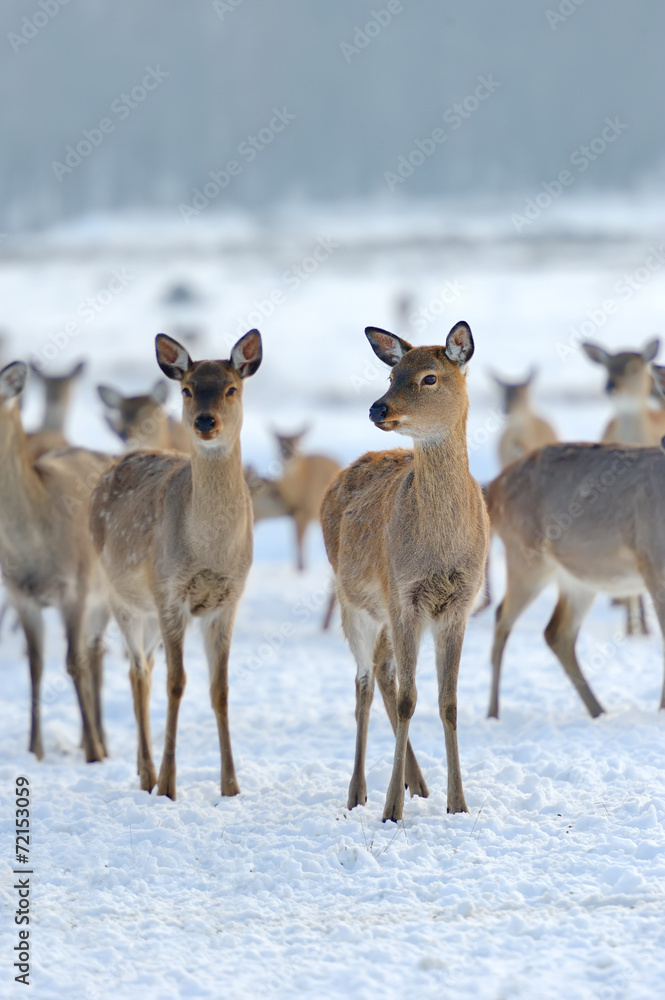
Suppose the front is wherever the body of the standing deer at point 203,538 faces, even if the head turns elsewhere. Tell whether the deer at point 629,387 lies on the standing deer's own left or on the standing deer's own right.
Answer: on the standing deer's own left

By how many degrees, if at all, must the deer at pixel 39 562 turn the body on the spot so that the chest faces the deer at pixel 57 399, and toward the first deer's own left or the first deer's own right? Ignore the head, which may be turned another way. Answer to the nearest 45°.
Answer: approximately 135° to the first deer's own right

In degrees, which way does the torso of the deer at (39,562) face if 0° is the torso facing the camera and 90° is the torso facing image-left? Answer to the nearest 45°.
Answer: approximately 45°

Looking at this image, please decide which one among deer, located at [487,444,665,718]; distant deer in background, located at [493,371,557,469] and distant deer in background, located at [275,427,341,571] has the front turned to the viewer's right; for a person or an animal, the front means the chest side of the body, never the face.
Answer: the deer

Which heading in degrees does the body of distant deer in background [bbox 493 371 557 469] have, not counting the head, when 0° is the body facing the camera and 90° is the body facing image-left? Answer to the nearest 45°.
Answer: approximately 45°

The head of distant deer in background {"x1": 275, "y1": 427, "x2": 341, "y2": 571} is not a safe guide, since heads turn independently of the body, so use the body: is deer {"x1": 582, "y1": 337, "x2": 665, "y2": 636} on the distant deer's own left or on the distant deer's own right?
on the distant deer's own left

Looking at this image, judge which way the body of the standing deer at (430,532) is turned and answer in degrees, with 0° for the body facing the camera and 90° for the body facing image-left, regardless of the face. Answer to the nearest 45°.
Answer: approximately 315°

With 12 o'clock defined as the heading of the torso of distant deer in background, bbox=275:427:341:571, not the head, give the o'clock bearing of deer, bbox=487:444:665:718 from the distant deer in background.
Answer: The deer is roughly at 10 o'clock from the distant deer in background.

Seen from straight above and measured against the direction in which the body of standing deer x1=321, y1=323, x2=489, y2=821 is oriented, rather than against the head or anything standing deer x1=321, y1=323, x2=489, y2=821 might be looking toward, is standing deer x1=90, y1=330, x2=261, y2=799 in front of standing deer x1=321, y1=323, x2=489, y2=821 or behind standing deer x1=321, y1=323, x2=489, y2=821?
behind

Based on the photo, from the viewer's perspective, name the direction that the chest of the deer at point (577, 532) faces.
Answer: to the viewer's right
